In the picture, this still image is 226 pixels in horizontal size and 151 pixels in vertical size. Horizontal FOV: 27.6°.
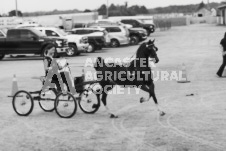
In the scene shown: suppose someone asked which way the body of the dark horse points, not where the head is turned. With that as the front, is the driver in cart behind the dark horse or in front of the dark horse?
behind

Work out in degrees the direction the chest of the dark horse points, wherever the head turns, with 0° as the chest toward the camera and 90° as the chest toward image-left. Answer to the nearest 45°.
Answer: approximately 270°

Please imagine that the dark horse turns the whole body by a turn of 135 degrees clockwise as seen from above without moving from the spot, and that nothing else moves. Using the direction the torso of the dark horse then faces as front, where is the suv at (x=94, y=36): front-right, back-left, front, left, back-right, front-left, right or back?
back-right

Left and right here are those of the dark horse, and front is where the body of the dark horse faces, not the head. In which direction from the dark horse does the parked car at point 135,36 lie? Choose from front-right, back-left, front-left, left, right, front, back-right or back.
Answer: left
